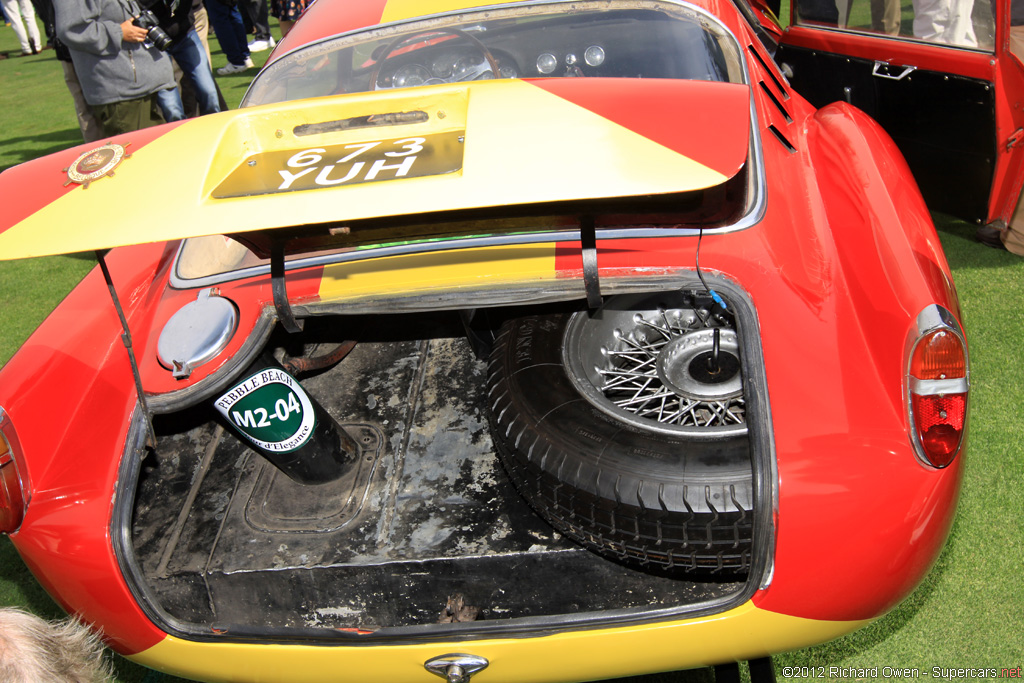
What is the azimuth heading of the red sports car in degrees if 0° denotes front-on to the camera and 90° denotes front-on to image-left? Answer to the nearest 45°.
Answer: approximately 180°

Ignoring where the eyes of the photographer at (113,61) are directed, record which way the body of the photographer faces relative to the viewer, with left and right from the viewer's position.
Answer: facing the viewer and to the right of the viewer

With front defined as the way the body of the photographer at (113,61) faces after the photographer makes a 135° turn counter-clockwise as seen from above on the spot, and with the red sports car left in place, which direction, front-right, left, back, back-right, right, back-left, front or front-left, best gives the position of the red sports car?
back

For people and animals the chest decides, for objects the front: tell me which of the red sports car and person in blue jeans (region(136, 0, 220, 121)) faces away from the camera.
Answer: the red sports car

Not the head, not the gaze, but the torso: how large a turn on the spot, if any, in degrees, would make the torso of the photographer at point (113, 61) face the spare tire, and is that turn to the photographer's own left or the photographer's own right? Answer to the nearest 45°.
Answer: approximately 45° to the photographer's own right
